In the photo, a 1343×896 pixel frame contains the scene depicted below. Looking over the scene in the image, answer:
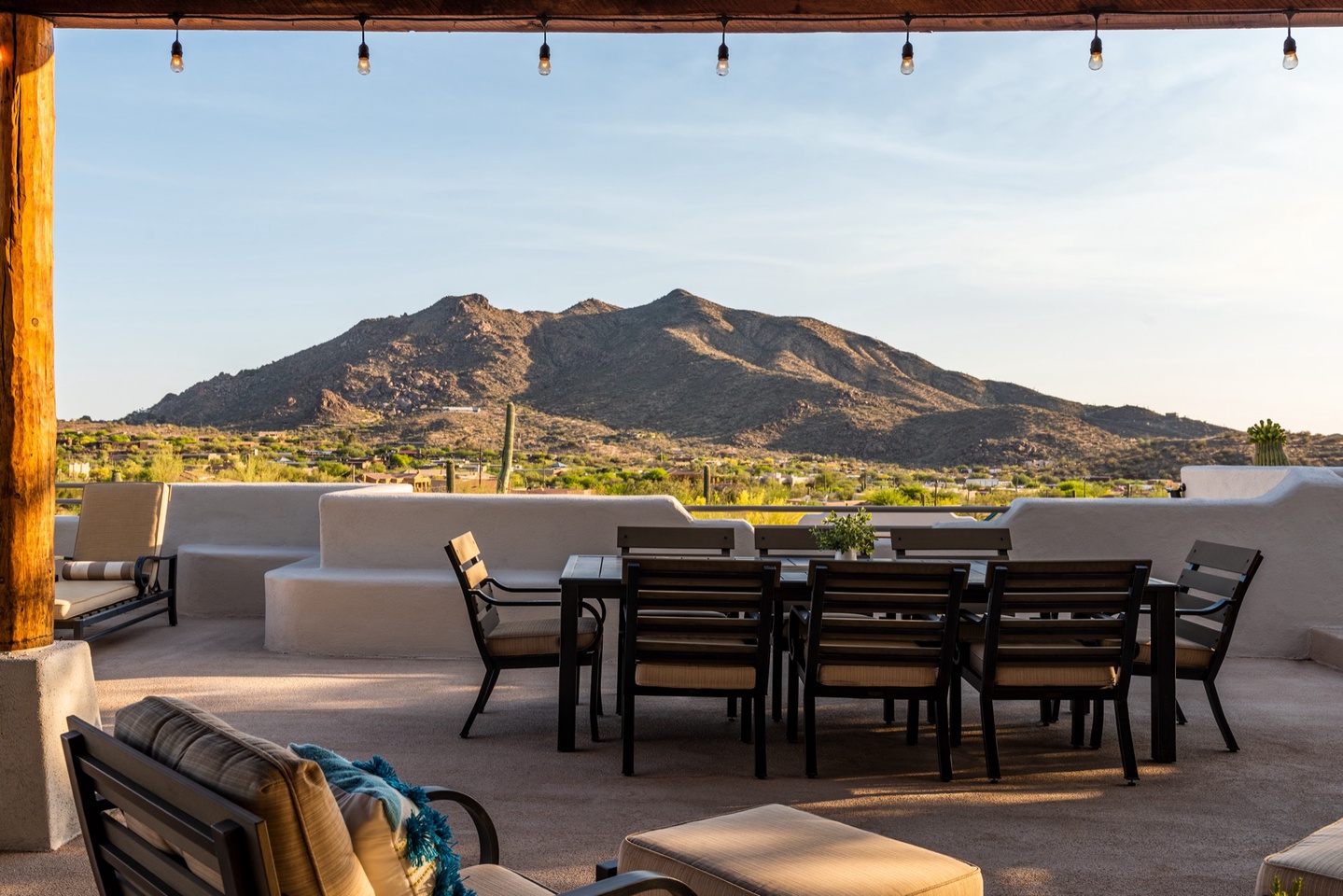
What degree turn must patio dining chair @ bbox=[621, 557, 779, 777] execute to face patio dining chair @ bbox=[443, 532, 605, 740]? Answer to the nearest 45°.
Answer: approximately 45° to its left

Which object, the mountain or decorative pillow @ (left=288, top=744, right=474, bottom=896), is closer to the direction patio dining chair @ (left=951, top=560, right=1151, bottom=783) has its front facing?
the mountain

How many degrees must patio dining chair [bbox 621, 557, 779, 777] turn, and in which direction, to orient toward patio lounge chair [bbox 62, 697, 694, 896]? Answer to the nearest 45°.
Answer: approximately 180°

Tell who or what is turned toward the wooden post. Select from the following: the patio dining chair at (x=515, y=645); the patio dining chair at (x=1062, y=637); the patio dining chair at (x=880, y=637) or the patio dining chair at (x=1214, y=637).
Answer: the patio dining chair at (x=1214, y=637)

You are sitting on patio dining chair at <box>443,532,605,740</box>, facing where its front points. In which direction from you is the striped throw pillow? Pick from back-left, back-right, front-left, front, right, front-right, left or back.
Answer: back-left

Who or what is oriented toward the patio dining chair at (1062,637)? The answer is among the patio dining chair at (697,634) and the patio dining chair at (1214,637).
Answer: the patio dining chair at (1214,637)

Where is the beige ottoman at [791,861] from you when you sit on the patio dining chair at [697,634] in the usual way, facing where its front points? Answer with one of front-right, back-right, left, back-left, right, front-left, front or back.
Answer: back

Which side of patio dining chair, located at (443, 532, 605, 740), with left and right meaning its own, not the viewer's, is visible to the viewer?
right

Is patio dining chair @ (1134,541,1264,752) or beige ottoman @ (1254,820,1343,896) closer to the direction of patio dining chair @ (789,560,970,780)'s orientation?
the patio dining chair

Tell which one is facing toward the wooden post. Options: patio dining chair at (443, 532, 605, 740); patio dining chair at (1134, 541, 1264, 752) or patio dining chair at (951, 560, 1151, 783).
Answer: patio dining chair at (1134, 541, 1264, 752)

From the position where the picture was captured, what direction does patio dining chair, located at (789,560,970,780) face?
facing away from the viewer

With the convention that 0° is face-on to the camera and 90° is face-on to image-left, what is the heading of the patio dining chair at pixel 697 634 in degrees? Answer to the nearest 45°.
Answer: approximately 180°
